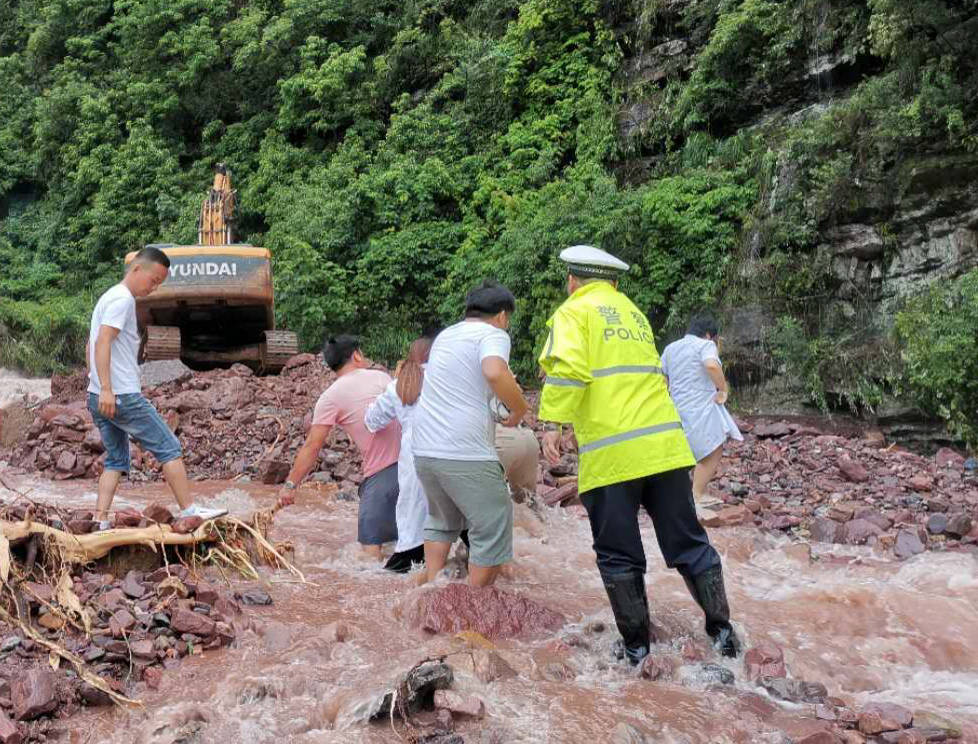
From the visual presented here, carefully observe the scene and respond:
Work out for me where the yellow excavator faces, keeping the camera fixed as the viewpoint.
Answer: facing away from the viewer

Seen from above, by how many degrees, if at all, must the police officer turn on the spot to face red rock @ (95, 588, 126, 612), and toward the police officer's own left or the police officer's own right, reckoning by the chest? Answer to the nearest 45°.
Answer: approximately 45° to the police officer's own left

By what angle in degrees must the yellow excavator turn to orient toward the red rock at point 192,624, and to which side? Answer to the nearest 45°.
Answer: approximately 180°

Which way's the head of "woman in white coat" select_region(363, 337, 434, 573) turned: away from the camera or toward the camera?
away from the camera

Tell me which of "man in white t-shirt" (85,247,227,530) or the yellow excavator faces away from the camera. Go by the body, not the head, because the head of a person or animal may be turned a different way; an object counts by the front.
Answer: the yellow excavator

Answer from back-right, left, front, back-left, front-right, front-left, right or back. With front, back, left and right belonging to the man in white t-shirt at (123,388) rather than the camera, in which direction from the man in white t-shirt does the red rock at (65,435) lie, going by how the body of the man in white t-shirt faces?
left

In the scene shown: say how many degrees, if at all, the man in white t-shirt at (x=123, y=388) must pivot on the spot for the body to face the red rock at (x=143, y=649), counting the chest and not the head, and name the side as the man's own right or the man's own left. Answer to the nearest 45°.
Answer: approximately 90° to the man's own right

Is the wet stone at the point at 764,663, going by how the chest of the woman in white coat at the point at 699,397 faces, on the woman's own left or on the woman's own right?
on the woman's own right

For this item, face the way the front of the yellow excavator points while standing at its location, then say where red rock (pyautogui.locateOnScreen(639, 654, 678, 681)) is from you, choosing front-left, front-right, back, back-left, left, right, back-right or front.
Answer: back

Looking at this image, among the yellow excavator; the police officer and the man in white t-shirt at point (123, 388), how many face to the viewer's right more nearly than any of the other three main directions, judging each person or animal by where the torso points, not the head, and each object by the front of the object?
1

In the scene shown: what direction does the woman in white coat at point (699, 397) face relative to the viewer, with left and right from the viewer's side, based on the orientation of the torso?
facing away from the viewer and to the right of the viewer

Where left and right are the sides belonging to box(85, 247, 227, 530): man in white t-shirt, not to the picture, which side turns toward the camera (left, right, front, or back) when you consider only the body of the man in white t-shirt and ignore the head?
right
